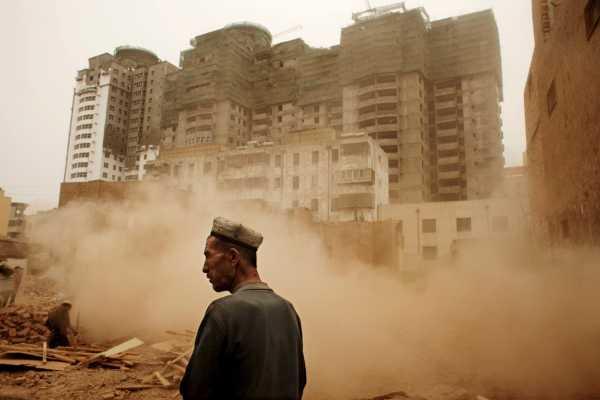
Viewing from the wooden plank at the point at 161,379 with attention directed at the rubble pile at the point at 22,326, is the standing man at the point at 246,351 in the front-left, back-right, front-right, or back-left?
back-left

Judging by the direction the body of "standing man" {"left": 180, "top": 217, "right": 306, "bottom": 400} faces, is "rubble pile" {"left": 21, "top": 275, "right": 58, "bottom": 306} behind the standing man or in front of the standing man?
in front

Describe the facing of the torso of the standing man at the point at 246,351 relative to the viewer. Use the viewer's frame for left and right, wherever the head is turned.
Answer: facing away from the viewer and to the left of the viewer

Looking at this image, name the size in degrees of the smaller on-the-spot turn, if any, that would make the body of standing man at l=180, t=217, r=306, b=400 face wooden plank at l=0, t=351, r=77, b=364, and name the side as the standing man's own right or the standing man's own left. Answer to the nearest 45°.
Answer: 0° — they already face it

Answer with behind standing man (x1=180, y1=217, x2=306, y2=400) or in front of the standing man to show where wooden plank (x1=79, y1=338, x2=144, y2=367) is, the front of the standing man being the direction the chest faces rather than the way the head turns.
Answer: in front

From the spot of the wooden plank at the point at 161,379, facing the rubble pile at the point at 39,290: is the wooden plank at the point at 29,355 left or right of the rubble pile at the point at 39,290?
left

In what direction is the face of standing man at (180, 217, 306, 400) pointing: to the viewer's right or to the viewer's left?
to the viewer's left

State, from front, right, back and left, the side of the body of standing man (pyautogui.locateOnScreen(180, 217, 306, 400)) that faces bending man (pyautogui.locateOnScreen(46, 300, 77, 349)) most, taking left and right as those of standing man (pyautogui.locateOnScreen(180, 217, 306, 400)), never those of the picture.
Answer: front
